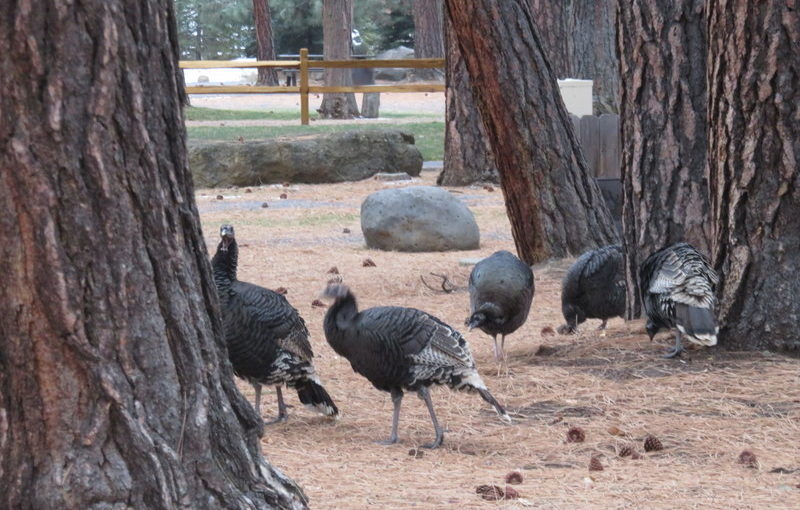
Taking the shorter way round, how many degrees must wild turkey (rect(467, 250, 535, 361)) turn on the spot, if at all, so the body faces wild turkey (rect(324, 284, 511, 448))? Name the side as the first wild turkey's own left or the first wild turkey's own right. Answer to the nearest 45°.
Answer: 0° — it already faces it

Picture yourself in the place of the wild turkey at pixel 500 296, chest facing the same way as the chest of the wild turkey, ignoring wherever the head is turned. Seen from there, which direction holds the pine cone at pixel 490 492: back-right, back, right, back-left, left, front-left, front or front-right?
front

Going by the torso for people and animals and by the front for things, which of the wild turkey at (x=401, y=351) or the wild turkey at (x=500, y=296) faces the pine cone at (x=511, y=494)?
the wild turkey at (x=500, y=296)

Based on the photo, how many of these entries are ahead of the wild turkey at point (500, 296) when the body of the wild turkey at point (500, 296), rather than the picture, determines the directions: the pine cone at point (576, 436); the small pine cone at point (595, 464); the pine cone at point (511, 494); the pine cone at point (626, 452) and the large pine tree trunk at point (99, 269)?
5

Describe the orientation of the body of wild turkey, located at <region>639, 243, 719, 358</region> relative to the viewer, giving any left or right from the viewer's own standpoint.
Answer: facing away from the viewer and to the left of the viewer

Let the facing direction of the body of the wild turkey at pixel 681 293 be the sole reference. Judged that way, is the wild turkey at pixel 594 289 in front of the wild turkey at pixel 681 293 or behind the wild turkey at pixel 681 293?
in front

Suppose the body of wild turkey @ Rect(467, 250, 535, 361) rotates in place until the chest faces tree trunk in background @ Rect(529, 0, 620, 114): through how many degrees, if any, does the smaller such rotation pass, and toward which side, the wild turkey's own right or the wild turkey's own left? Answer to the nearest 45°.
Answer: approximately 180°

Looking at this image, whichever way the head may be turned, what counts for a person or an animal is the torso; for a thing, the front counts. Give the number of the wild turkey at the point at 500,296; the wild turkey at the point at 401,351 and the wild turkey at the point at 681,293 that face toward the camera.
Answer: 1

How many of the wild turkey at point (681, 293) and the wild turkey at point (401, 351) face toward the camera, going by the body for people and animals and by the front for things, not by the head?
0

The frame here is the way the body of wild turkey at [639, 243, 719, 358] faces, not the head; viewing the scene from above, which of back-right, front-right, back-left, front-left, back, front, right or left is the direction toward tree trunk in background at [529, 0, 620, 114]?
front-right

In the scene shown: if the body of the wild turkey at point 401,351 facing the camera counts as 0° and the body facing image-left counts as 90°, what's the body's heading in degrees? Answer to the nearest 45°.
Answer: approximately 90°

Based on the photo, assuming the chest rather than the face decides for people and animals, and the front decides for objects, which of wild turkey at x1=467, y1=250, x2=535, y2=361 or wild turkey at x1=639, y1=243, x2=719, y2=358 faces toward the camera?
wild turkey at x1=467, y1=250, x2=535, y2=361

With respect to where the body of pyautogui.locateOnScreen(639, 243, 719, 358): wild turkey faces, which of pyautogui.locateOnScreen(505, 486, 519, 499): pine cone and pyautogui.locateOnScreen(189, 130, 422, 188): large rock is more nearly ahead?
the large rock

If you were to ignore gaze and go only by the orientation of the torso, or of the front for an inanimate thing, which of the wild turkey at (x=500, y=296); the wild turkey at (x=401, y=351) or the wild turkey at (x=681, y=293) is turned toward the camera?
the wild turkey at (x=500, y=296)

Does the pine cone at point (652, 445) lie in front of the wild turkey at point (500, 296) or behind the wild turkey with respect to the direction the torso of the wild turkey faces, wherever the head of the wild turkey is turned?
in front

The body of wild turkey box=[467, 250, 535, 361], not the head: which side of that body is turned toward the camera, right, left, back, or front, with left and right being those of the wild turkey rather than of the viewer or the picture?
front
